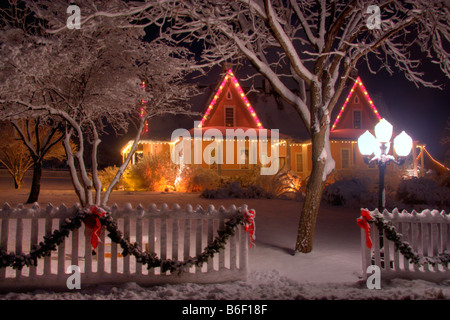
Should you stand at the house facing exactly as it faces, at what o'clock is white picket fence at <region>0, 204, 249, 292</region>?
The white picket fence is roughly at 12 o'clock from the house.

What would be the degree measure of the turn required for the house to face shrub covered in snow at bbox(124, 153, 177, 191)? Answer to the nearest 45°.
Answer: approximately 45° to its right

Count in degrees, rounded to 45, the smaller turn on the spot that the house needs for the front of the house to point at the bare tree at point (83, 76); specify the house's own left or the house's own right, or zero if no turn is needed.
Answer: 0° — it already faces it

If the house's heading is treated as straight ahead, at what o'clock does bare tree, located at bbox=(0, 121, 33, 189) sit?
The bare tree is roughly at 3 o'clock from the house.

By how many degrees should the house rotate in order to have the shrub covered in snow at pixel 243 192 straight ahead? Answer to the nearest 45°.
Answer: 0° — it already faces it

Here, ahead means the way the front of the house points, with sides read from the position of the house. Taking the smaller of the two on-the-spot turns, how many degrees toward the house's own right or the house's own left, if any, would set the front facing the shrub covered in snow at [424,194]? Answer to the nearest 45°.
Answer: approximately 45° to the house's own left

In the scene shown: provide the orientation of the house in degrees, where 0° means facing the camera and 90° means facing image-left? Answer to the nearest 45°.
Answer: approximately 0°

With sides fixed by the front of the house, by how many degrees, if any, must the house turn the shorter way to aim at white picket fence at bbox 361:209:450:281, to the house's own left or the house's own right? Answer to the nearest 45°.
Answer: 0° — it already faces it

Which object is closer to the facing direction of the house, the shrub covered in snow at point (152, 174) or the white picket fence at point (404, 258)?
the white picket fence
